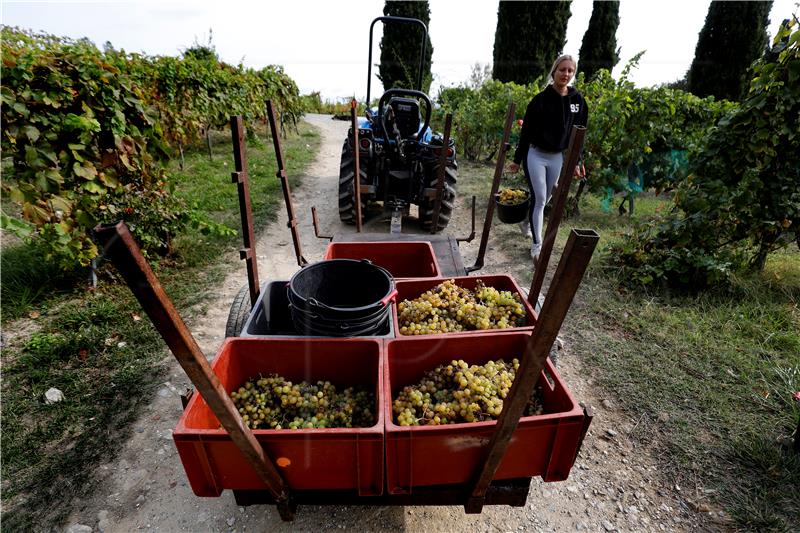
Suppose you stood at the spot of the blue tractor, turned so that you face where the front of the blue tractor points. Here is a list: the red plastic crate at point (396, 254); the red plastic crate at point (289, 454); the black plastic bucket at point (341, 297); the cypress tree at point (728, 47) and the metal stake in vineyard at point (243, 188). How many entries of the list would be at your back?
4

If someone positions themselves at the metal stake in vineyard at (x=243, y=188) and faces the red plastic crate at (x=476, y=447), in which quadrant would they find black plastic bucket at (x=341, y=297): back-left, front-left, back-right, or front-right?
front-left

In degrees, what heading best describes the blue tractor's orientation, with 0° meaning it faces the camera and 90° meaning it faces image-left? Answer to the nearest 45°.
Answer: approximately 180°

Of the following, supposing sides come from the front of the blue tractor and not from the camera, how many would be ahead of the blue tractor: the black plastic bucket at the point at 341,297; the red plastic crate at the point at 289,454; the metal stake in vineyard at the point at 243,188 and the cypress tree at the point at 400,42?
1

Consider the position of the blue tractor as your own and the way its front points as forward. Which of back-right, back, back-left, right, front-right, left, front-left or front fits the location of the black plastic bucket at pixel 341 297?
back

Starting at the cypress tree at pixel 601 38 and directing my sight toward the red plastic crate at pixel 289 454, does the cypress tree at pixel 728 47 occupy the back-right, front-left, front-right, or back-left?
front-left

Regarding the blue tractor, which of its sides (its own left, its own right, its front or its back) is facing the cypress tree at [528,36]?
front

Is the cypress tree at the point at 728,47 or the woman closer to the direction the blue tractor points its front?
the cypress tree

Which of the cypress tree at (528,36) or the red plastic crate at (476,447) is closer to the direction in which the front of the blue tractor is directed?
the cypress tree

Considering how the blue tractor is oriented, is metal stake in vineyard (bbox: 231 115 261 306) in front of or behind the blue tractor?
behind

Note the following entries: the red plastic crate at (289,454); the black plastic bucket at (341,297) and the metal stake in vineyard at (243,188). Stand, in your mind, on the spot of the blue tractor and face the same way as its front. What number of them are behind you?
3

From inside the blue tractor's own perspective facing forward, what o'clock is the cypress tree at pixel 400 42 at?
The cypress tree is roughly at 12 o'clock from the blue tractor.

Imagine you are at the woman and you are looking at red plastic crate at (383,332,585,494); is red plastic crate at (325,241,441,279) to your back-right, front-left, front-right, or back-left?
front-right

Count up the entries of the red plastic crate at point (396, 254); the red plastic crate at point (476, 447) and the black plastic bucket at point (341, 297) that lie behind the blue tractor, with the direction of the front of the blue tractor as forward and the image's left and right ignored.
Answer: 3

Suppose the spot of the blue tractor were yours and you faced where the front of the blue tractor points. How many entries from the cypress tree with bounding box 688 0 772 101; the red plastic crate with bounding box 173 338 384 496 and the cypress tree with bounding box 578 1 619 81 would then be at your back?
1

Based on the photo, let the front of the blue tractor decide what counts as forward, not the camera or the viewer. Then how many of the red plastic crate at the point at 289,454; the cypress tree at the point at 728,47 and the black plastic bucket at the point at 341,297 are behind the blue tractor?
2

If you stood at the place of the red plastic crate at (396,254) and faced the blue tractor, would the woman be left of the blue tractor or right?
right

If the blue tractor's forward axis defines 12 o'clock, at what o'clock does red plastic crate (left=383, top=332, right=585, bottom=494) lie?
The red plastic crate is roughly at 6 o'clock from the blue tractor.

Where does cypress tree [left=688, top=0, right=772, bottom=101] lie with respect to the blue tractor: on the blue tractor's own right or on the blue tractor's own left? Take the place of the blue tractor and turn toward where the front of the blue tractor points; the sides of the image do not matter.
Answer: on the blue tractor's own right

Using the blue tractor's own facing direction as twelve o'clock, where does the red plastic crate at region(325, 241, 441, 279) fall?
The red plastic crate is roughly at 6 o'clock from the blue tractor.

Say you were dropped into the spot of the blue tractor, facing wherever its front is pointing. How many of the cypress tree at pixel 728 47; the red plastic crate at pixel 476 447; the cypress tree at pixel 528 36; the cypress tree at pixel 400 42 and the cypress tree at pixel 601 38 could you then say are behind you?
1

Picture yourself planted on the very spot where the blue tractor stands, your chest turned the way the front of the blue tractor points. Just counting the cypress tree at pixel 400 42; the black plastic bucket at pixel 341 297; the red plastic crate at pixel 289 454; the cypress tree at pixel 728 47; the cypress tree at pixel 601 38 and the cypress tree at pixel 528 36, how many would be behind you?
2
